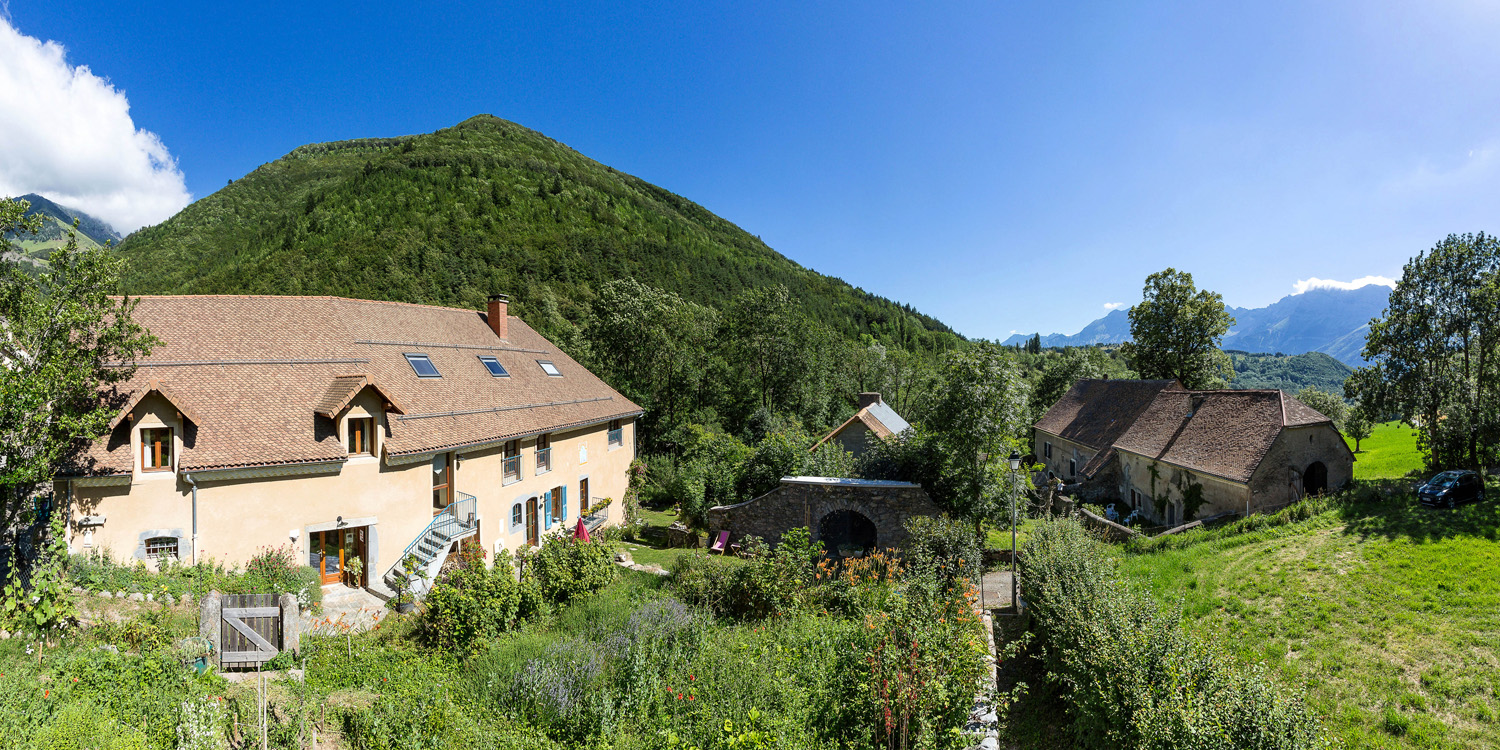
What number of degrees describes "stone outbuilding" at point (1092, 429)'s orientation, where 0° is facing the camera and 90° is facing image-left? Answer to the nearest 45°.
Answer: approximately 45°

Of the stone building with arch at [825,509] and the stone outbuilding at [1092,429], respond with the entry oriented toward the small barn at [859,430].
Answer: the stone outbuilding

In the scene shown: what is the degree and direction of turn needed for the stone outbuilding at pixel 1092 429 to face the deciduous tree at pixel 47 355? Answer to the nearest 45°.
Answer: approximately 45° to its left

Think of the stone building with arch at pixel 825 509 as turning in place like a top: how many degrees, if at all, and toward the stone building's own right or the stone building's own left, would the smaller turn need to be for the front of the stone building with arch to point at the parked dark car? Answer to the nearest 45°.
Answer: approximately 90° to the stone building's own left

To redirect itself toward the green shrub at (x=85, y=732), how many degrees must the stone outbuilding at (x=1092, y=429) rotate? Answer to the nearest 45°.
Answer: approximately 45° to its left

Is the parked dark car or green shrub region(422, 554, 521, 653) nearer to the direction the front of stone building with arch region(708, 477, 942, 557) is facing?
the green shrub

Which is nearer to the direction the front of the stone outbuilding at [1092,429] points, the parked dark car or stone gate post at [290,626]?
the stone gate post

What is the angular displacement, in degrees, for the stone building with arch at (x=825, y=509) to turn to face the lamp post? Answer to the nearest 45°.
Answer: approximately 45° to its left

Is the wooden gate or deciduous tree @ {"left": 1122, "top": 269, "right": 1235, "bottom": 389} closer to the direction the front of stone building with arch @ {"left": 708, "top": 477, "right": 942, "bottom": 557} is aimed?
the wooden gate

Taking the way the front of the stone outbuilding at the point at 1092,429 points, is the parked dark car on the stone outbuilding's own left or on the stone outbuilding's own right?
on the stone outbuilding's own left

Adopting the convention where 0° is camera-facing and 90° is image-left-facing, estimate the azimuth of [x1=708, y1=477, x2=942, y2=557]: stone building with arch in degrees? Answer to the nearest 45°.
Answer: approximately 0°
